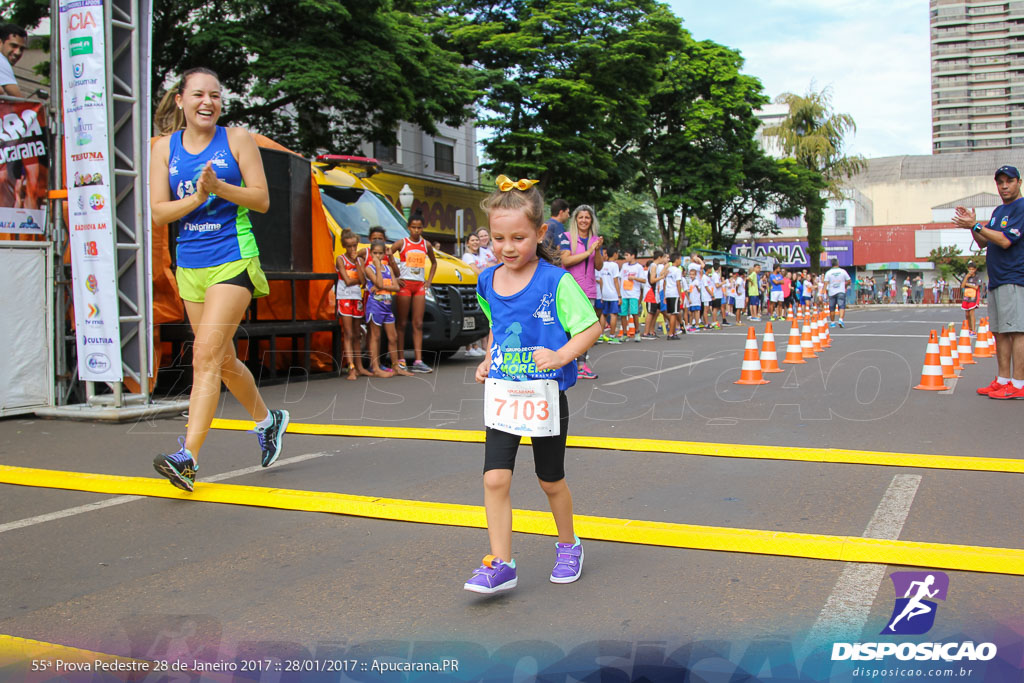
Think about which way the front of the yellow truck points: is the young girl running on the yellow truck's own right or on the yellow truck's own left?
on the yellow truck's own right

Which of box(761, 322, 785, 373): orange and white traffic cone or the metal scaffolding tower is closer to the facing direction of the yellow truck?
the orange and white traffic cone

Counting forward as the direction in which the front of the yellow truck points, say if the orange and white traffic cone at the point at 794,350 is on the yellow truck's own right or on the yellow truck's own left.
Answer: on the yellow truck's own left

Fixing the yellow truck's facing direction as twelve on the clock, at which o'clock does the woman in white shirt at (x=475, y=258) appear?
The woman in white shirt is roughly at 11 o'clock from the yellow truck.

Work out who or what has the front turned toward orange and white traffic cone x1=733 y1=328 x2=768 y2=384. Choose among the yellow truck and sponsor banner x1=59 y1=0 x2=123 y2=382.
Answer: the yellow truck

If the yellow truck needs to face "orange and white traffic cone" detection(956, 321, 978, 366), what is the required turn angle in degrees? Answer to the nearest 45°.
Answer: approximately 45° to its left

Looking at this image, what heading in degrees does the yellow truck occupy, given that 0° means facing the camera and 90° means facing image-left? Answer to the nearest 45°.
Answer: approximately 315°

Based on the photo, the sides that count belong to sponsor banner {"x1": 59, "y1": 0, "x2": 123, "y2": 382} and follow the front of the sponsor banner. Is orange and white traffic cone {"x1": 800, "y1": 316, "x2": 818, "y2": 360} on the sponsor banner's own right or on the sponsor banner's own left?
on the sponsor banner's own left

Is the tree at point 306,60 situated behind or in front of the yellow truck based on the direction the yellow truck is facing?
behind

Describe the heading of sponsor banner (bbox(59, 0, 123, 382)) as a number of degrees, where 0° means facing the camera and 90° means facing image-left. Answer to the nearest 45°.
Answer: approximately 0°
